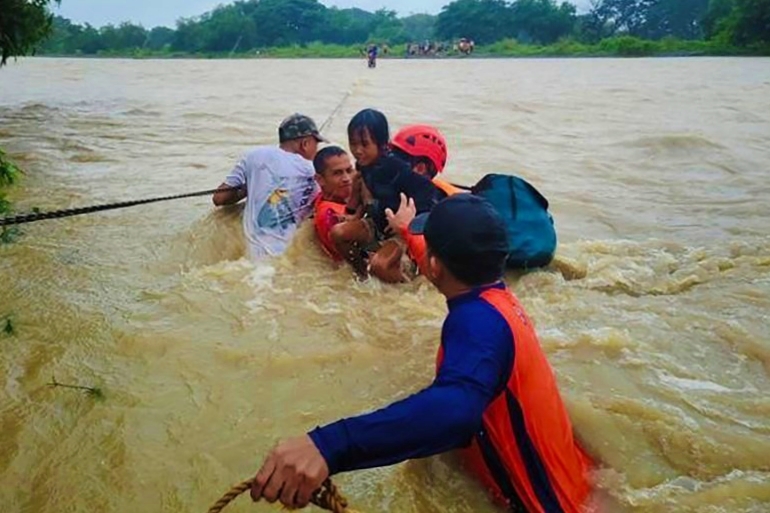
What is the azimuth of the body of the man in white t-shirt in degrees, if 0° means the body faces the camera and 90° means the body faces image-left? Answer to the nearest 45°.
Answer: approximately 225°

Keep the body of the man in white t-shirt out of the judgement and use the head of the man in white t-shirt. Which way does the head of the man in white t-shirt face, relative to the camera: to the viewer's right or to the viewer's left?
to the viewer's right

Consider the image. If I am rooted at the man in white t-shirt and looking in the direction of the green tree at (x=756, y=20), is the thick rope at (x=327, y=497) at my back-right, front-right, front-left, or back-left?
back-right

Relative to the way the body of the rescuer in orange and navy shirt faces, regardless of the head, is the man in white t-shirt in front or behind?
in front

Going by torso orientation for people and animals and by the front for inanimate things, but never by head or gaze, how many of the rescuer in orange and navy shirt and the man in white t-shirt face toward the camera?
0

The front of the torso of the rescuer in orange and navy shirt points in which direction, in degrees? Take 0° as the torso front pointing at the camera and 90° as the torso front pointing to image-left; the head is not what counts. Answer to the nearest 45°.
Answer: approximately 135°

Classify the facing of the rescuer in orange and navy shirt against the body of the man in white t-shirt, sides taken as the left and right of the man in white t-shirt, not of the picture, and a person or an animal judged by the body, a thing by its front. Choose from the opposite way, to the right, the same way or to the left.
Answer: to the left

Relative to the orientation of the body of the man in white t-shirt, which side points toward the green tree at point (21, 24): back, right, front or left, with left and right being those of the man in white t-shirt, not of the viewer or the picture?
left

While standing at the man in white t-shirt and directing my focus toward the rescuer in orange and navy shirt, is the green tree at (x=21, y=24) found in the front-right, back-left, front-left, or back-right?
back-right
